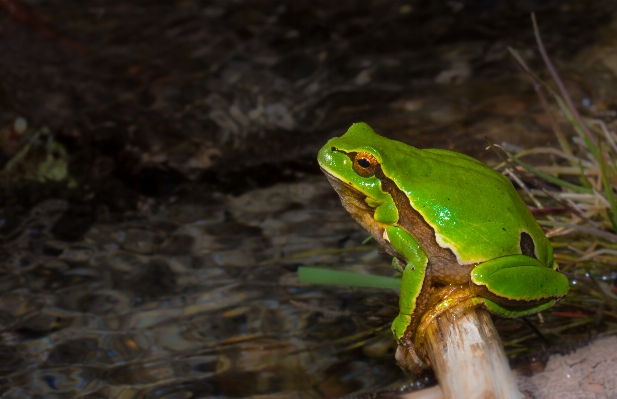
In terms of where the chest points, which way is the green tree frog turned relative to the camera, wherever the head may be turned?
to the viewer's left
